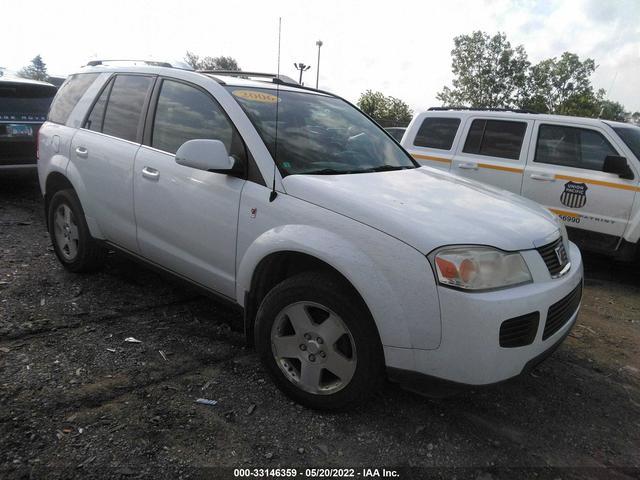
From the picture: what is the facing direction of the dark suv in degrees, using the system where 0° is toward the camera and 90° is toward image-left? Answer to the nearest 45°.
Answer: approximately 180°

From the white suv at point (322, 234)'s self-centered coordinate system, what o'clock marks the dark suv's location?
The dark suv is roughly at 6 o'clock from the white suv.

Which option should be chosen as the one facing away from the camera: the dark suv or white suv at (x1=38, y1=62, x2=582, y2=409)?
the dark suv

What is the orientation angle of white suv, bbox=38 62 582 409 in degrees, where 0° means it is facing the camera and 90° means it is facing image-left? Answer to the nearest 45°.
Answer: approximately 315°

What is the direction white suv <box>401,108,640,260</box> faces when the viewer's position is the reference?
facing the viewer and to the right of the viewer

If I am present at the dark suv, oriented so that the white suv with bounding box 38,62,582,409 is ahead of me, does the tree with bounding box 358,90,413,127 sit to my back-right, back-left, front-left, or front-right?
back-left

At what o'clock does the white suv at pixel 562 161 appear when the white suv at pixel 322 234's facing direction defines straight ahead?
the white suv at pixel 562 161 is roughly at 9 o'clock from the white suv at pixel 322 234.

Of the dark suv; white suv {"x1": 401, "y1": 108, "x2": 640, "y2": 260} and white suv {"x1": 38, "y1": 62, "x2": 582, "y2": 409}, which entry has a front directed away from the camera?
the dark suv
